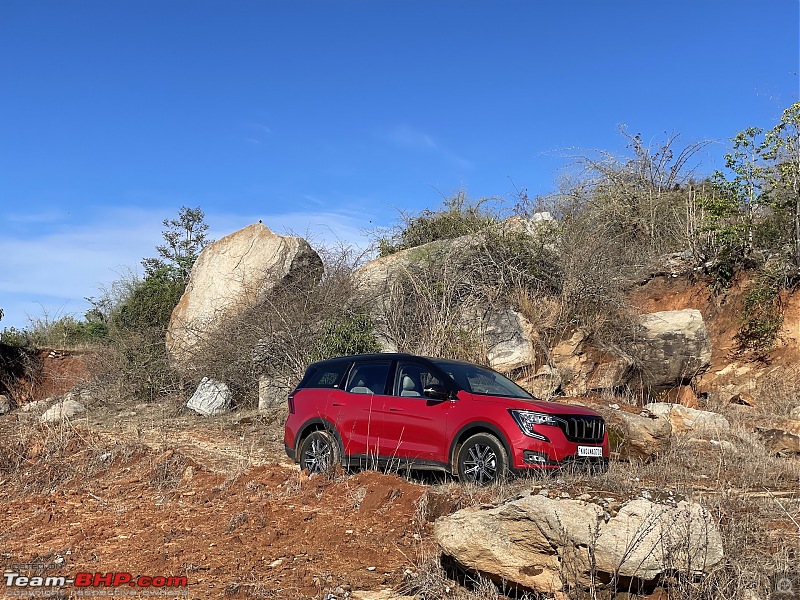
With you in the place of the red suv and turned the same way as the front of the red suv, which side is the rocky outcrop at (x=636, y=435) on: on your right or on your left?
on your left

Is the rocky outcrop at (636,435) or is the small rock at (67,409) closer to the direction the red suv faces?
the rocky outcrop

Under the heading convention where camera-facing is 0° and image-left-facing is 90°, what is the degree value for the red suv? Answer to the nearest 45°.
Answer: approximately 315°

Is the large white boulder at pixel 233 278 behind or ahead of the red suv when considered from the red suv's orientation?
behind

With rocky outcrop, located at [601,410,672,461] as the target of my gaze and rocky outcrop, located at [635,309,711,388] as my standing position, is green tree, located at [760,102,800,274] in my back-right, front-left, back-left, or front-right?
back-left

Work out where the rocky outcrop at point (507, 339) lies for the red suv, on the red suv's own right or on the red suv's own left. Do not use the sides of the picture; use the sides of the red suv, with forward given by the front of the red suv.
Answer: on the red suv's own left

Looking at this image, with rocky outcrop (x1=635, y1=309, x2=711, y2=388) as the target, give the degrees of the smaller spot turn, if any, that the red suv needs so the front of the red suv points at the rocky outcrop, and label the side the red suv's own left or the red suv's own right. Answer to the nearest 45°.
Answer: approximately 90° to the red suv's own left

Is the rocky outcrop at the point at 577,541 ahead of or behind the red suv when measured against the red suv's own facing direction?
ahead

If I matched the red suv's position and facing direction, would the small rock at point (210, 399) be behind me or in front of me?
behind

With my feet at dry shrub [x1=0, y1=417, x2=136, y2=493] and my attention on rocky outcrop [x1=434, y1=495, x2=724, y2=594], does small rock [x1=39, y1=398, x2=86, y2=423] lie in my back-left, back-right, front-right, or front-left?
back-left

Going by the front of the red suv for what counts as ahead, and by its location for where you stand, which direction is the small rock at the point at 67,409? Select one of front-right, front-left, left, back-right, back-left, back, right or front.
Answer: back

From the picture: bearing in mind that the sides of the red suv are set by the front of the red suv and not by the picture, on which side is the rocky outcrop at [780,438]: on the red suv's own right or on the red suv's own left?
on the red suv's own left

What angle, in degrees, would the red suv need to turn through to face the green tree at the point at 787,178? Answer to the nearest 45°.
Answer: approximately 90° to its left
